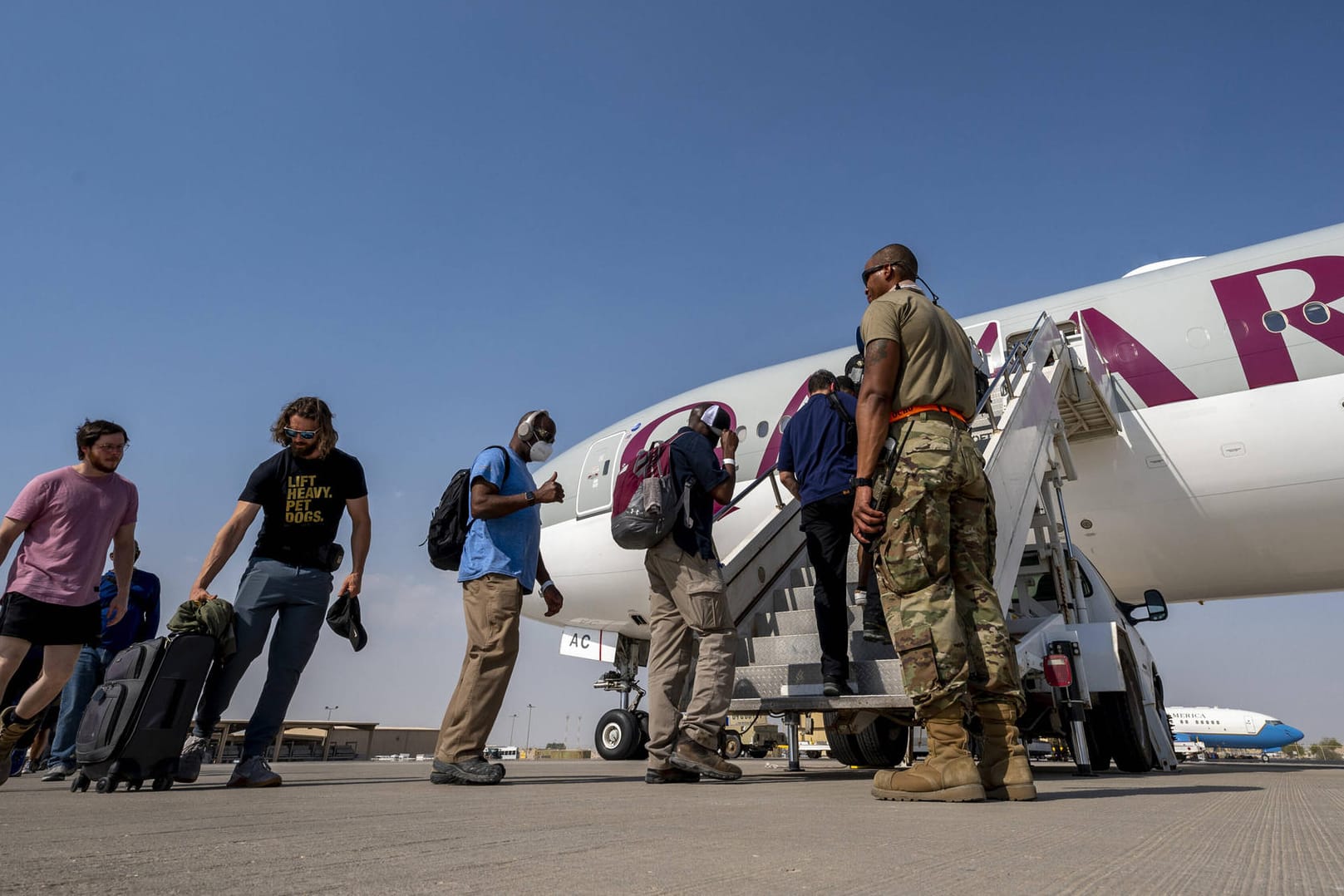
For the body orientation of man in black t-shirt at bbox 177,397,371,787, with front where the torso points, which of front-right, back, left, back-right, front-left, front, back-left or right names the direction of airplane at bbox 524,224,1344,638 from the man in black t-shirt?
left

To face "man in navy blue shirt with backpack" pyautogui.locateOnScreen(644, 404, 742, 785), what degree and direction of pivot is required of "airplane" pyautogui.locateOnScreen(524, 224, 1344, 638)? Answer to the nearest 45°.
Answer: approximately 90° to its left

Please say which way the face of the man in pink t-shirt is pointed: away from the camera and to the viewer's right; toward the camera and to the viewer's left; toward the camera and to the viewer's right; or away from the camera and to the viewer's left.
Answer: toward the camera and to the viewer's right

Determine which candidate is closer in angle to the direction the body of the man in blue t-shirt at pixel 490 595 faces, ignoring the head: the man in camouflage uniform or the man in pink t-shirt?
the man in camouflage uniform

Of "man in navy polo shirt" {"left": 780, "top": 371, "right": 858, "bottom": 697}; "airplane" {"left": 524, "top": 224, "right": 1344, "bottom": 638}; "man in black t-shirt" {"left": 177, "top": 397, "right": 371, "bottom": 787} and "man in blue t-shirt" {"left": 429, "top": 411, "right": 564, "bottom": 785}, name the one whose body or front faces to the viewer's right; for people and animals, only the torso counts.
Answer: the man in blue t-shirt

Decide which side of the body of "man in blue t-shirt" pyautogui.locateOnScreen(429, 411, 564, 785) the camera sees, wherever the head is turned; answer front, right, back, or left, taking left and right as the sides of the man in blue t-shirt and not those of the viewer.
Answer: right

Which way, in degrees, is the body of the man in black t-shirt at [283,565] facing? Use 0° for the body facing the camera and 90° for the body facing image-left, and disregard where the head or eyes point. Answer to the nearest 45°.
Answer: approximately 0°

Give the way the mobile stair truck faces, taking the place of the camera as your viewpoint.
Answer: facing away from the viewer and to the right of the viewer

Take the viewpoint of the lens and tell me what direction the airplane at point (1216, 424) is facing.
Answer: facing away from the viewer and to the left of the viewer

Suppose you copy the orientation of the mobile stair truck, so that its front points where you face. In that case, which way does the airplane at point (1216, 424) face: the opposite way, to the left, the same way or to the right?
to the left

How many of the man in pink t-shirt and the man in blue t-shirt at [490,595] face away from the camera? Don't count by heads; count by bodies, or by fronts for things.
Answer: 0

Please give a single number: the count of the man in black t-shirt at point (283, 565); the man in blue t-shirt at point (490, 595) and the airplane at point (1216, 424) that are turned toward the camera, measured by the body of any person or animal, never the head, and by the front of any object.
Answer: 1

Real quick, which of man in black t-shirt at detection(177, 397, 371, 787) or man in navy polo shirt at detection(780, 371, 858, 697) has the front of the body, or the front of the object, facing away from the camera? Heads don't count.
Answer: the man in navy polo shirt

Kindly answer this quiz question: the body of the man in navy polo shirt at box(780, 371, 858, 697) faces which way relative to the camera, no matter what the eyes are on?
away from the camera
